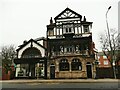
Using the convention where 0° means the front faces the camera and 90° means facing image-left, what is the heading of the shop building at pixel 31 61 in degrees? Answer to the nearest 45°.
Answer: approximately 0°

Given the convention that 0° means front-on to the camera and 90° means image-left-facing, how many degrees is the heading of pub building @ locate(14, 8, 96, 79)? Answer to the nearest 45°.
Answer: approximately 0°
